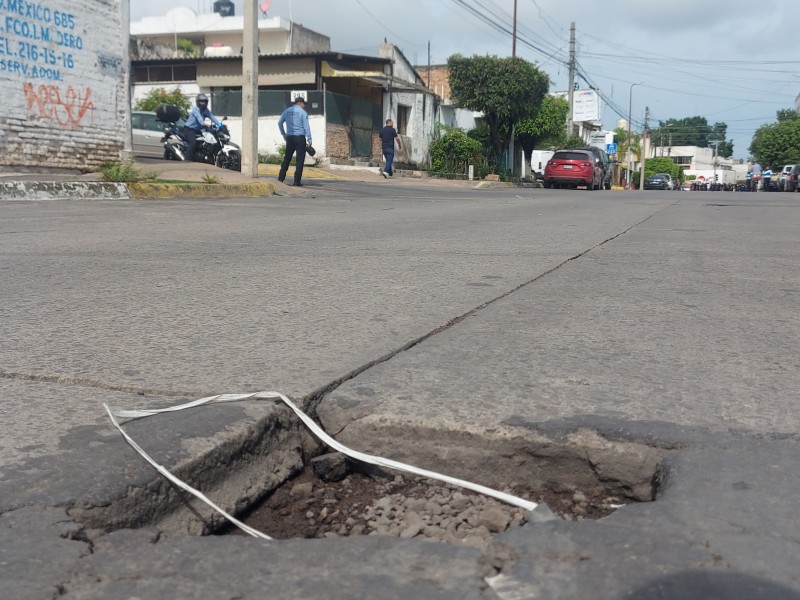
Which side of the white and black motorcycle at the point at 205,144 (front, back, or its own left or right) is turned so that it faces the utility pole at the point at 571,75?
left

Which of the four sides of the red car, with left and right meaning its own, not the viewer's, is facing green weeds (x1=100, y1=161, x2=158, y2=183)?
back

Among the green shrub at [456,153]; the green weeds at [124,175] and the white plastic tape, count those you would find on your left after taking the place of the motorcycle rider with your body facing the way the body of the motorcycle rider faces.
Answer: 1

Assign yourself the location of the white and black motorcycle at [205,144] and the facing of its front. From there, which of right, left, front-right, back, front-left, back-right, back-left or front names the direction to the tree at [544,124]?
left

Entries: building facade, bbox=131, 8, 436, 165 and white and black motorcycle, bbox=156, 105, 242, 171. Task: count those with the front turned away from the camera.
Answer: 0

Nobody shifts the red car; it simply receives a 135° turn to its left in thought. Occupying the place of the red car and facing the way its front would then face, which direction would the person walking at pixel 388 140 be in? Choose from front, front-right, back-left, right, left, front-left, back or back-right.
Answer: front

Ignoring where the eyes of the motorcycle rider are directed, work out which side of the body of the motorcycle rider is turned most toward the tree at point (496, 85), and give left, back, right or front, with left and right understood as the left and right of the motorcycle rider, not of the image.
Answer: left

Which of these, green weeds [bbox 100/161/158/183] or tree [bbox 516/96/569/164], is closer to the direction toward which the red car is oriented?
the tree

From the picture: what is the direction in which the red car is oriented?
away from the camera

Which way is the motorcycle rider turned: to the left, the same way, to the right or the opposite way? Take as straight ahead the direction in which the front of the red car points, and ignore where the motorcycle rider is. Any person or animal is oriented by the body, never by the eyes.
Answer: to the right

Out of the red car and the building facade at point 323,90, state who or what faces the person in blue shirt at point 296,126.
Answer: the building facade

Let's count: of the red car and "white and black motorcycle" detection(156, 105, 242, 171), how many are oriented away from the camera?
1

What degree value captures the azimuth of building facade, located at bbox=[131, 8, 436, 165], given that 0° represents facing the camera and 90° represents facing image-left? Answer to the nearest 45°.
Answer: approximately 0°
